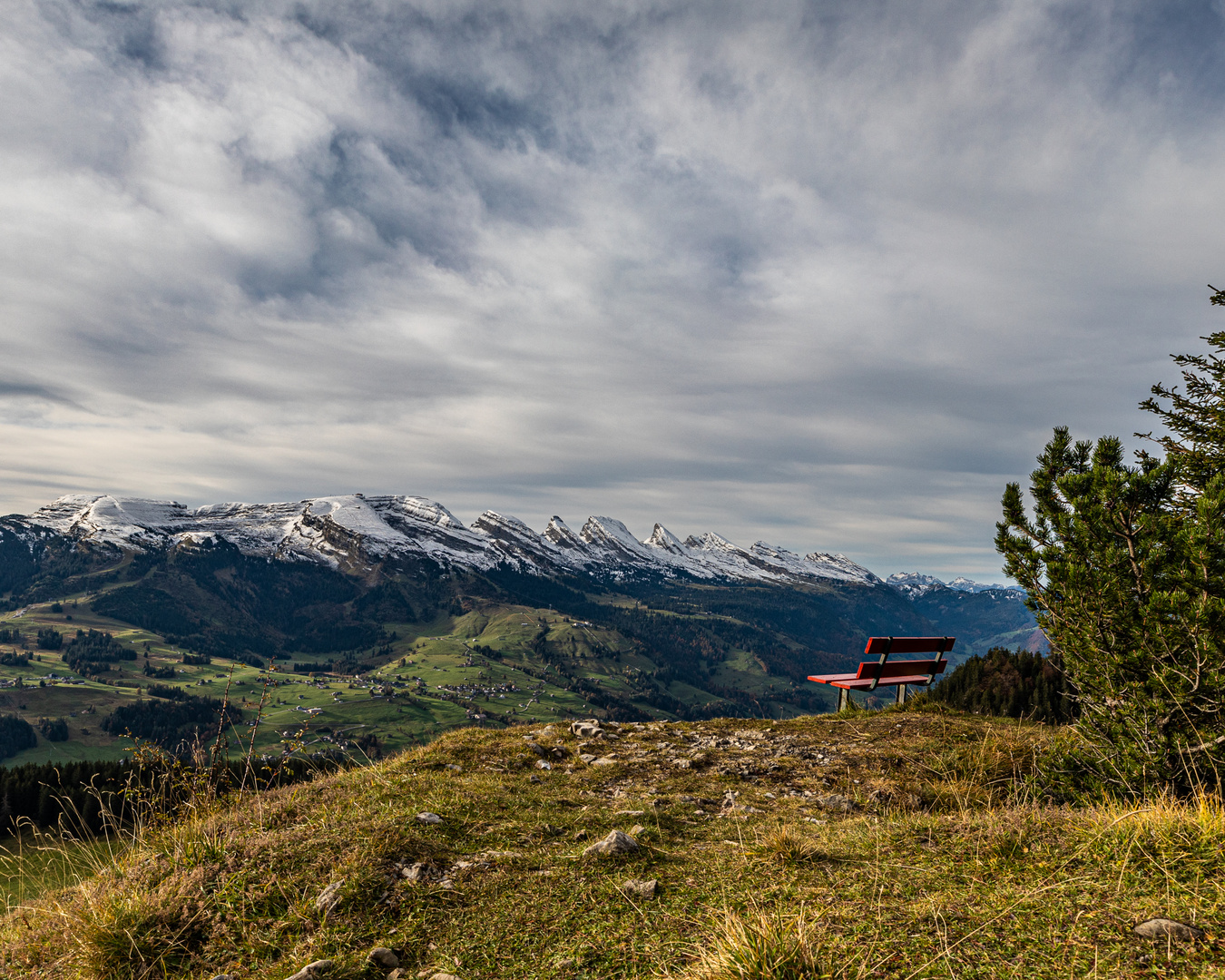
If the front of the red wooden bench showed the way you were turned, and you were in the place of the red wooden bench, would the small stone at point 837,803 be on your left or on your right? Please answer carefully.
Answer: on your left

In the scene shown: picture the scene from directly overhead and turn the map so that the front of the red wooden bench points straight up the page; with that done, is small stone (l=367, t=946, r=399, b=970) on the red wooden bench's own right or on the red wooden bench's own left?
on the red wooden bench's own left

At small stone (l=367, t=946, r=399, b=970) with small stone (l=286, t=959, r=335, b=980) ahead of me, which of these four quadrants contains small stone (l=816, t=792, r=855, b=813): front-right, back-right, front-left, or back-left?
back-right

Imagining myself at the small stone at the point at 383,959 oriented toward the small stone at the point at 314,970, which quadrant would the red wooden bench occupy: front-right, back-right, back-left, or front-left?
back-right

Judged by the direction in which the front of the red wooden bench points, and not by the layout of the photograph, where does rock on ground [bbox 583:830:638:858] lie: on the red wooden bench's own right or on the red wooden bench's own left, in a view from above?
on the red wooden bench's own left
